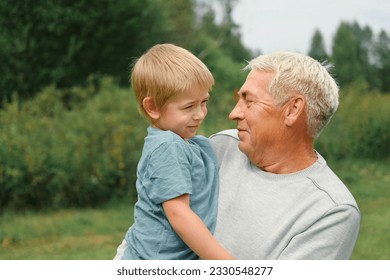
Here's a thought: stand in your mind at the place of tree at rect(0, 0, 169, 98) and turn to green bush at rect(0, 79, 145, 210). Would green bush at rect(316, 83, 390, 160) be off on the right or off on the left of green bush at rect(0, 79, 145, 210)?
left

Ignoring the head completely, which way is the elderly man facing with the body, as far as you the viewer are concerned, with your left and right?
facing the viewer and to the left of the viewer

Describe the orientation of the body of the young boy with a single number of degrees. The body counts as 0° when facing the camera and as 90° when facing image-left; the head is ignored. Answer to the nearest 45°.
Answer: approximately 315°

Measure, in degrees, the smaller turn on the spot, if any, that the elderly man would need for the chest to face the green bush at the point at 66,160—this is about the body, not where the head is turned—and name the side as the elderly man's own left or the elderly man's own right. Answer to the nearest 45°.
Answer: approximately 90° to the elderly man's own right

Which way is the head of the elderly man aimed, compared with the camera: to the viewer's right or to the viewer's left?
to the viewer's left

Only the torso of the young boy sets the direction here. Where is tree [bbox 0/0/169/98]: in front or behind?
behind
